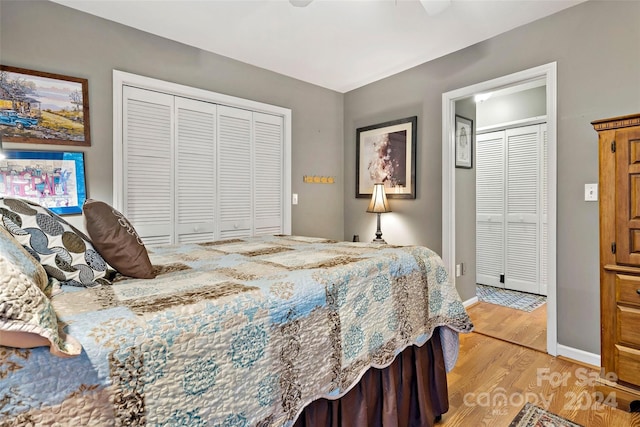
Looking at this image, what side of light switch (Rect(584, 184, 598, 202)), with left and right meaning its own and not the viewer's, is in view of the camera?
front

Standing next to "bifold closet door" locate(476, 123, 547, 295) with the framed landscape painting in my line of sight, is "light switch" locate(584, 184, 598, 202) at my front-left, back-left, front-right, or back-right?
front-left

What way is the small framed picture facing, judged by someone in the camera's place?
facing the viewer and to the right of the viewer

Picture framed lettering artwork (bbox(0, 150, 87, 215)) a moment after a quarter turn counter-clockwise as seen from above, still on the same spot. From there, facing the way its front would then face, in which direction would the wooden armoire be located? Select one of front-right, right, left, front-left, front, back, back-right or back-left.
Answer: front-right

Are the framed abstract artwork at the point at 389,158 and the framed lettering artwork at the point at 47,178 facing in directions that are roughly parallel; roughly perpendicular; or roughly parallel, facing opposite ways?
roughly perpendicular

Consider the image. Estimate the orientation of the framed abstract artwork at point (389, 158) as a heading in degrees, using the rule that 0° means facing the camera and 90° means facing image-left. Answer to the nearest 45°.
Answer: approximately 45°

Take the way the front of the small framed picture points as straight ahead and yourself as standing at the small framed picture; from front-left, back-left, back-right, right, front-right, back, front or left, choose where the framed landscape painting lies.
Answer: right

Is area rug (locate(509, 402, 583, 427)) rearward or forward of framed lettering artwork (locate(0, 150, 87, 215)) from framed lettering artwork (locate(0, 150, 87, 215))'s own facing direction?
forward

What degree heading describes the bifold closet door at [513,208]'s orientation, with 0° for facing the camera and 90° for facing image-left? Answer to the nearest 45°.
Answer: approximately 45°

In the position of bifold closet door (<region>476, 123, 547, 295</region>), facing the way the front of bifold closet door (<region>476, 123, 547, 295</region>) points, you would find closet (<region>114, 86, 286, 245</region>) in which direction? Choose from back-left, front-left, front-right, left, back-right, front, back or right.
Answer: front

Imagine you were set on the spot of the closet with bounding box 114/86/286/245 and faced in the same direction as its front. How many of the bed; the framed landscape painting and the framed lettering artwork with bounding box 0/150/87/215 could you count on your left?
0
